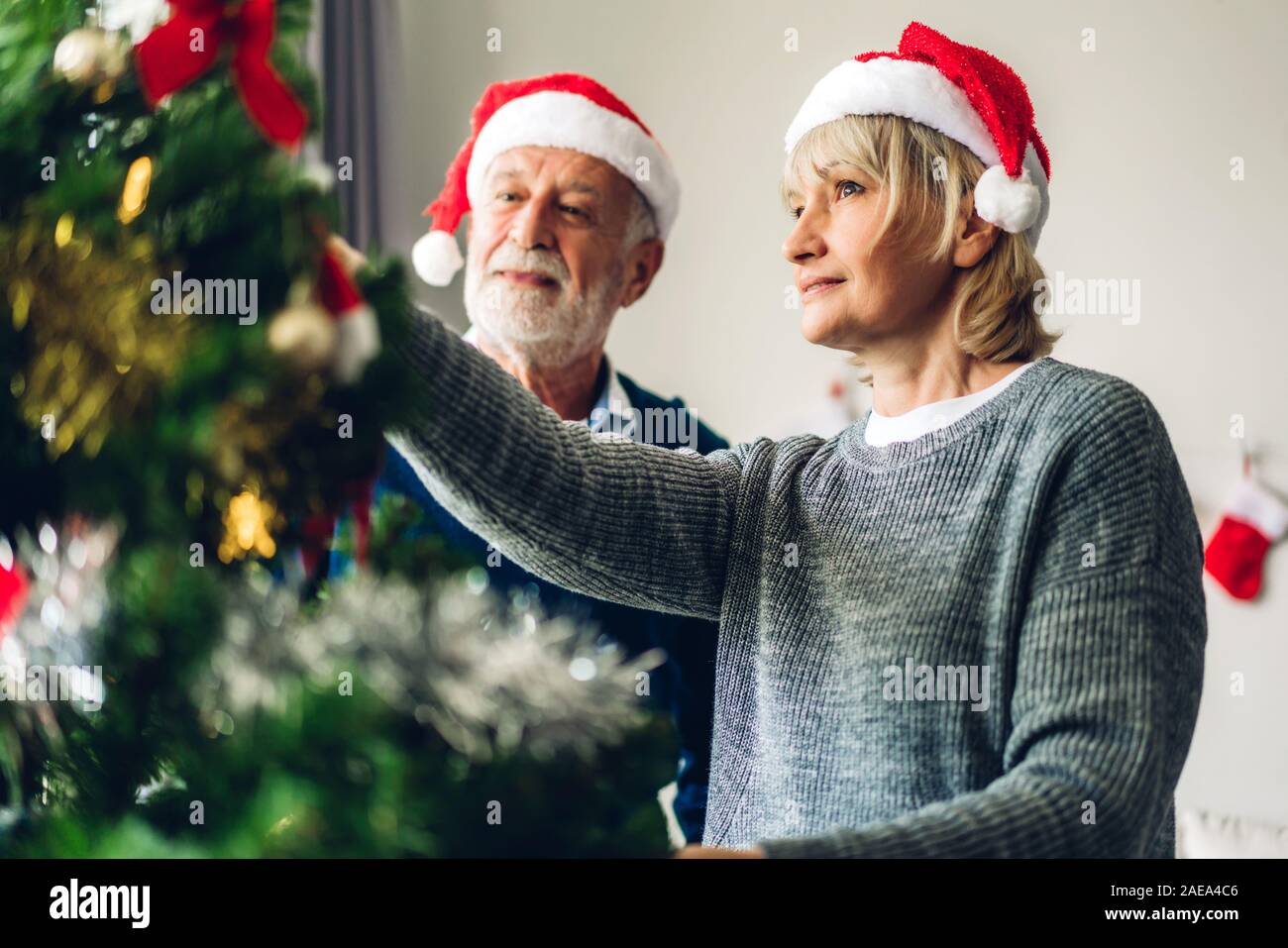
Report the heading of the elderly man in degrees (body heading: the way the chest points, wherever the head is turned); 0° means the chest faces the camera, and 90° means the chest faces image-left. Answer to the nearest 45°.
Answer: approximately 45°

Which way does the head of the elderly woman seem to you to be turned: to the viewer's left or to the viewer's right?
to the viewer's left

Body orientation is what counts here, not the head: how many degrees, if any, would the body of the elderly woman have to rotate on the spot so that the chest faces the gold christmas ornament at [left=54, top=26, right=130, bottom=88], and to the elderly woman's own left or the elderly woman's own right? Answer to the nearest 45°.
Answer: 0° — they already face it

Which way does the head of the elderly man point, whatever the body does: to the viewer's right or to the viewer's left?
to the viewer's left

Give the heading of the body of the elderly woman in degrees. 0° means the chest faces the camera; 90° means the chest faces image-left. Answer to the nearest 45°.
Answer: approximately 45°
